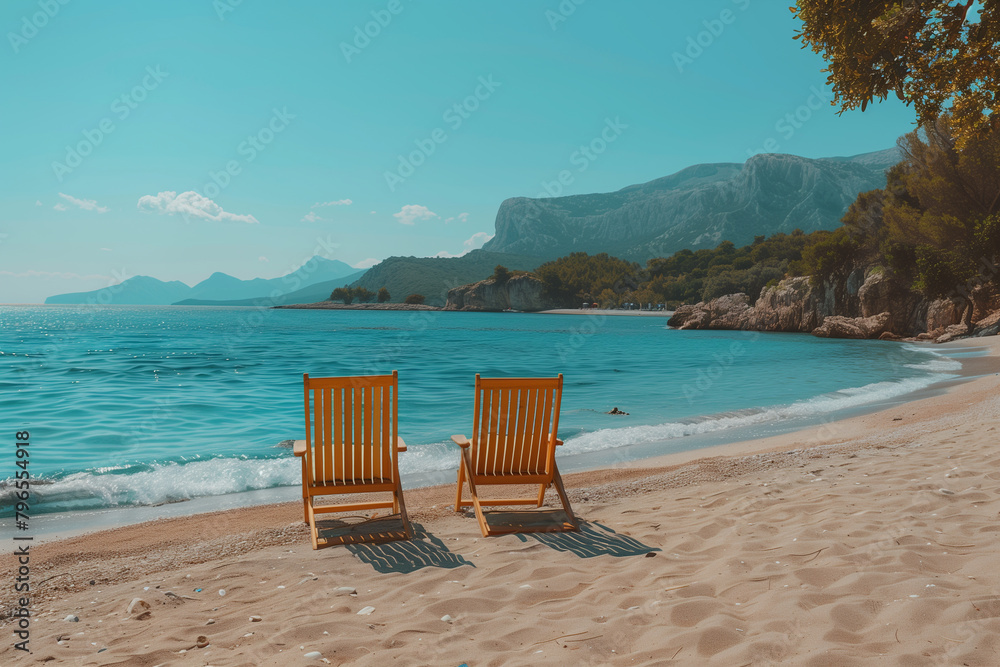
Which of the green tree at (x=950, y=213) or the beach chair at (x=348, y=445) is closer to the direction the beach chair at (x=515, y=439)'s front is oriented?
the green tree

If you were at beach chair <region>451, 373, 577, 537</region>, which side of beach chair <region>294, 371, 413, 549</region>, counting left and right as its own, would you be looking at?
right

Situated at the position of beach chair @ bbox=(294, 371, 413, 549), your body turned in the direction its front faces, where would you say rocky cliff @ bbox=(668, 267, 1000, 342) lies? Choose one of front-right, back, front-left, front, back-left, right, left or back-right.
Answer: front-right

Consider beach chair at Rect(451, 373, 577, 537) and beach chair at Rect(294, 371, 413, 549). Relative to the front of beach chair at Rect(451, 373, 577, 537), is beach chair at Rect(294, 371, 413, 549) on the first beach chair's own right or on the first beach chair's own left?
on the first beach chair's own left

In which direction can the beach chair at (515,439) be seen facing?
away from the camera

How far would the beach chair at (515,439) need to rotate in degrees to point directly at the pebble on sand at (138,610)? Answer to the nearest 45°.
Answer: approximately 135° to its left

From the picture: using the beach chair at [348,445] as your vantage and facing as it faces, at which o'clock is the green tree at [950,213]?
The green tree is roughly at 2 o'clock from the beach chair.

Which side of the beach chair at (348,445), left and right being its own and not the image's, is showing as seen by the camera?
back

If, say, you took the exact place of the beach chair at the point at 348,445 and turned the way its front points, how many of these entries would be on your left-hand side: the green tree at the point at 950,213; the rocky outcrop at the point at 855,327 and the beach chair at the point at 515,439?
0

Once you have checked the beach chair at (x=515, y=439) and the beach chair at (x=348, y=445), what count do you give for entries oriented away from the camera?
2

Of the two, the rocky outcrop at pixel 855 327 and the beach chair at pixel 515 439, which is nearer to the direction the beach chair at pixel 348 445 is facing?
the rocky outcrop

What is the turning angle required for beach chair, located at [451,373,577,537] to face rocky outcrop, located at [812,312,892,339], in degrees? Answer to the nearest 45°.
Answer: approximately 45° to its right

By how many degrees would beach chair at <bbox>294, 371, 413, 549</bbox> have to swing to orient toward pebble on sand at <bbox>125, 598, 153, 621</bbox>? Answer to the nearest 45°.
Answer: approximately 135° to its left

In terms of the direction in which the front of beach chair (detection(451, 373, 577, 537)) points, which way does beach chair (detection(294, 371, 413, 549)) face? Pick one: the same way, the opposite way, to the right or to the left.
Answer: the same way

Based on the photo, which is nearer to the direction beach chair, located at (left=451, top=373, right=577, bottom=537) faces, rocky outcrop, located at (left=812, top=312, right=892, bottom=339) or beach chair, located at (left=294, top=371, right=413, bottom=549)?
the rocky outcrop
